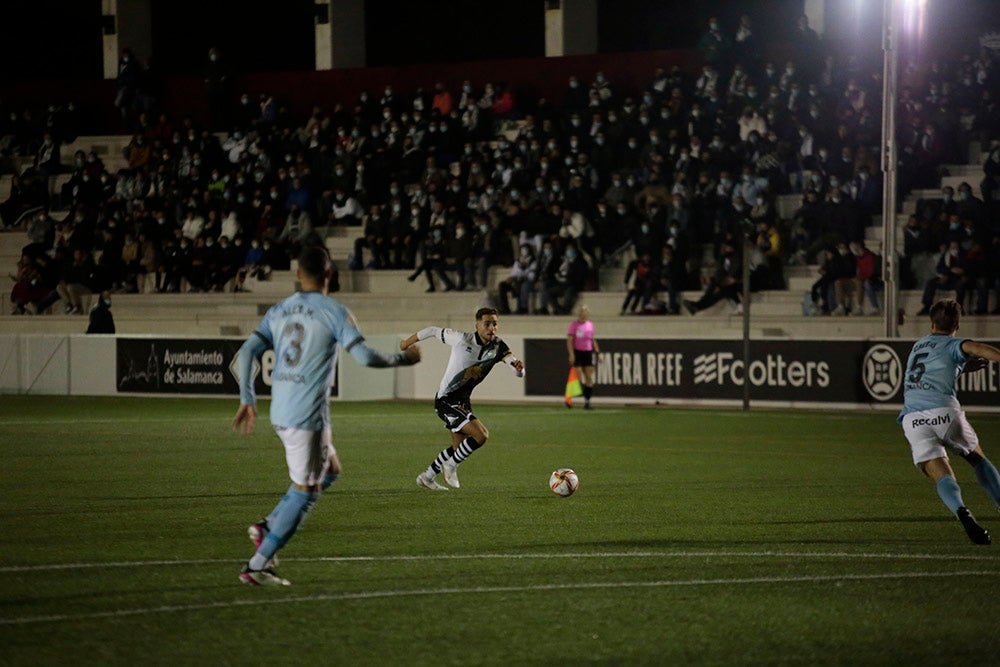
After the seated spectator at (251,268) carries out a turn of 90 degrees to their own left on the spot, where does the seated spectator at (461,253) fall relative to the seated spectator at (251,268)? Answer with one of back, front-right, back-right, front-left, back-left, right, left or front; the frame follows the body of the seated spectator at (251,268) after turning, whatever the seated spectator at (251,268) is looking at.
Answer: front

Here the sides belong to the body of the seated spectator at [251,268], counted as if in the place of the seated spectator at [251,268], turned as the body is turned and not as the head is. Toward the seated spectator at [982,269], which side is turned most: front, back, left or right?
left

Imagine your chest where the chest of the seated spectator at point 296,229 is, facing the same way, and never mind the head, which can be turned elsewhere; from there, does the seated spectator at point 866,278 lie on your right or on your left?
on your left

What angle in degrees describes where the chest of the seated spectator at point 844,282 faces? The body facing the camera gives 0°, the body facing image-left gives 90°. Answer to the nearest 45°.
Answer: approximately 0°

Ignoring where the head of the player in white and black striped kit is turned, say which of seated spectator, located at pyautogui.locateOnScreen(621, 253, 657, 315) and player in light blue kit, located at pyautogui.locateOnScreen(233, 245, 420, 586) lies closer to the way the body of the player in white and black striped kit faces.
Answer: the player in light blue kit

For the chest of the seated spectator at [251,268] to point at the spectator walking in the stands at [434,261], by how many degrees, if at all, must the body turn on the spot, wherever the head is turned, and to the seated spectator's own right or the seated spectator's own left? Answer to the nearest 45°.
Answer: approximately 90° to the seated spectator's own left

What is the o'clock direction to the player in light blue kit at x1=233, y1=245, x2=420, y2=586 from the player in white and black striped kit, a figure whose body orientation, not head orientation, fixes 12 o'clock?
The player in light blue kit is roughly at 2 o'clock from the player in white and black striped kit.

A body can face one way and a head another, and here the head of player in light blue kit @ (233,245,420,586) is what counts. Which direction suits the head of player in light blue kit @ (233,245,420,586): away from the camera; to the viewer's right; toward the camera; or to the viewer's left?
away from the camera

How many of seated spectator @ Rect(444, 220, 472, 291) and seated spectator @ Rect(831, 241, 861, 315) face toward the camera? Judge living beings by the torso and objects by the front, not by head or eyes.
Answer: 2

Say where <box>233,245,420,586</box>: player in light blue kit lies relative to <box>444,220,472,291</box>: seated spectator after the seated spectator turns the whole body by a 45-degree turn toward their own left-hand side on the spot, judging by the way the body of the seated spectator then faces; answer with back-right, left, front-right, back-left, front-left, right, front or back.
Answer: front-right

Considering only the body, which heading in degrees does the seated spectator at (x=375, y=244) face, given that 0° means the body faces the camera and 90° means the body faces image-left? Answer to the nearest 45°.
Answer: approximately 45°

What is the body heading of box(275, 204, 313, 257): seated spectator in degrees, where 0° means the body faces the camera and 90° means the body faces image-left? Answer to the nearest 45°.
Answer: approximately 45°
